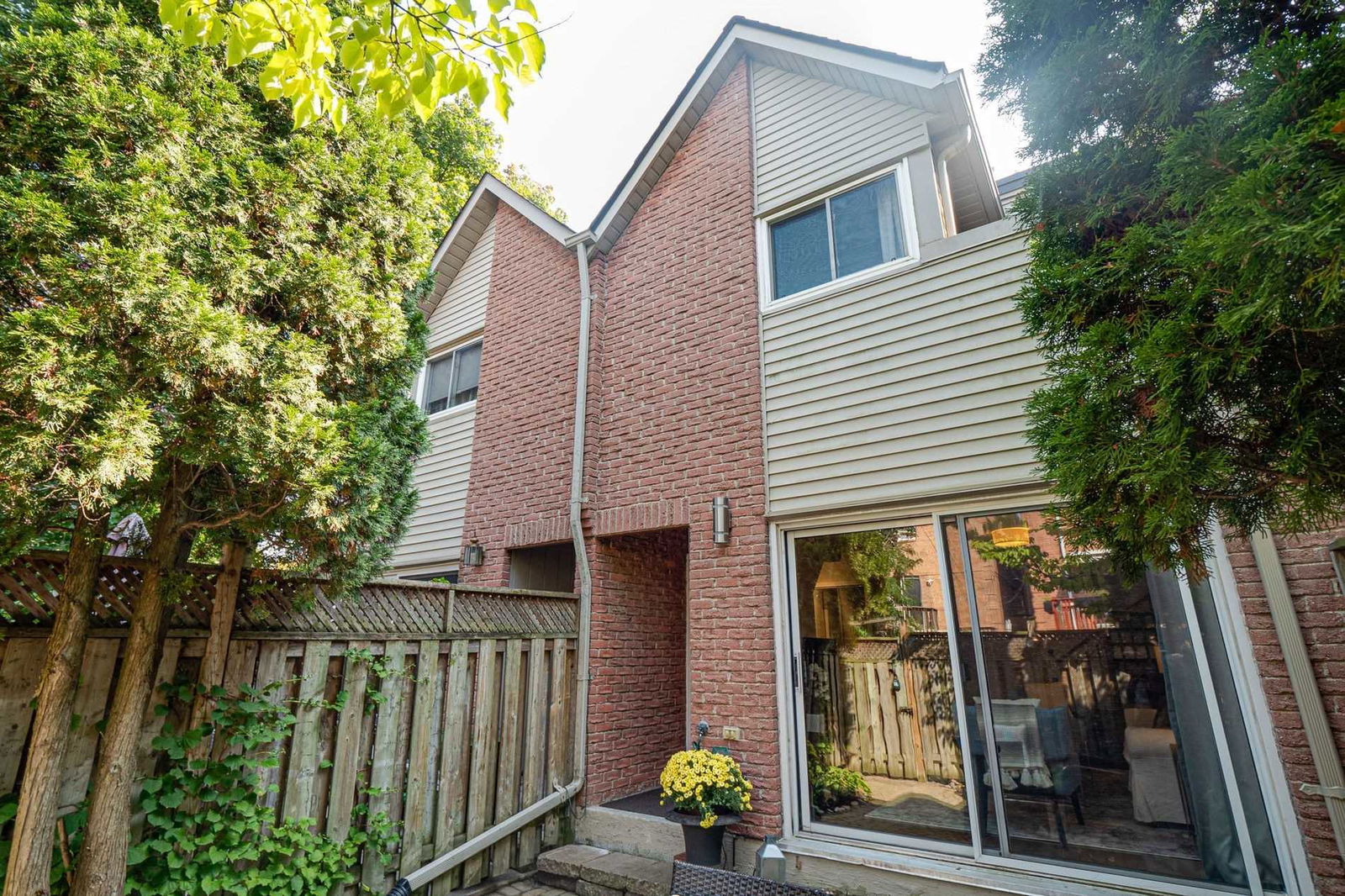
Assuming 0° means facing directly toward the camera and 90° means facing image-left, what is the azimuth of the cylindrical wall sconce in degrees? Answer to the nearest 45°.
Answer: approximately 45°

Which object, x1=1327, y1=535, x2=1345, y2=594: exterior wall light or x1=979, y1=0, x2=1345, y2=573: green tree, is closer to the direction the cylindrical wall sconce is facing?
the green tree

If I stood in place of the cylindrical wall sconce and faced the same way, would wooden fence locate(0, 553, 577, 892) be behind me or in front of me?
in front

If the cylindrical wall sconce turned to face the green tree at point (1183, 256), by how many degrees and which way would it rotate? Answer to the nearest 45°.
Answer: approximately 90° to its left

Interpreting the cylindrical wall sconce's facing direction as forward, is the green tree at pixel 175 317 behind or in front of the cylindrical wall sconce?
in front
